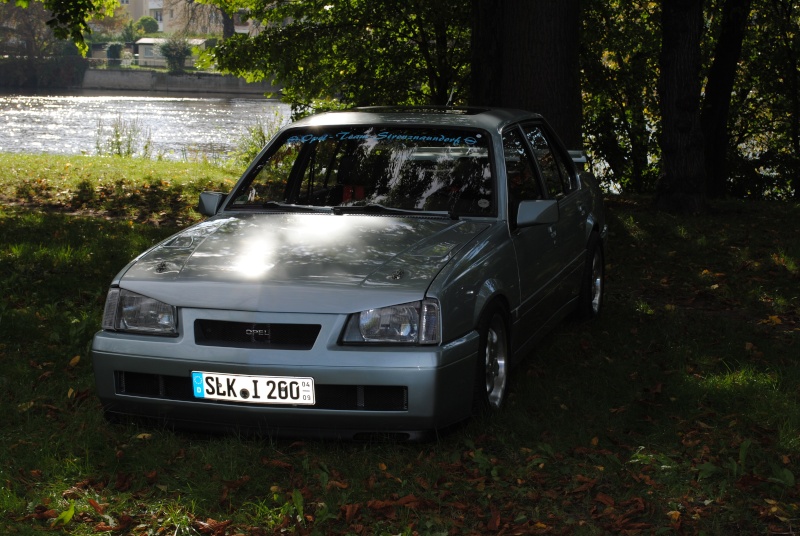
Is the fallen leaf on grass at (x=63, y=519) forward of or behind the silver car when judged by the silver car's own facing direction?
forward

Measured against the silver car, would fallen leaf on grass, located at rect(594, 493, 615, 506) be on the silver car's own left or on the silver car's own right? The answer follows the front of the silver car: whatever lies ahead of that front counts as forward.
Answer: on the silver car's own left

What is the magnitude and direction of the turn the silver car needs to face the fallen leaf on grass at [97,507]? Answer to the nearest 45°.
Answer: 0° — it already faces it

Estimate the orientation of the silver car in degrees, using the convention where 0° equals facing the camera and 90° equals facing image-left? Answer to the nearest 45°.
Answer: approximately 45°
